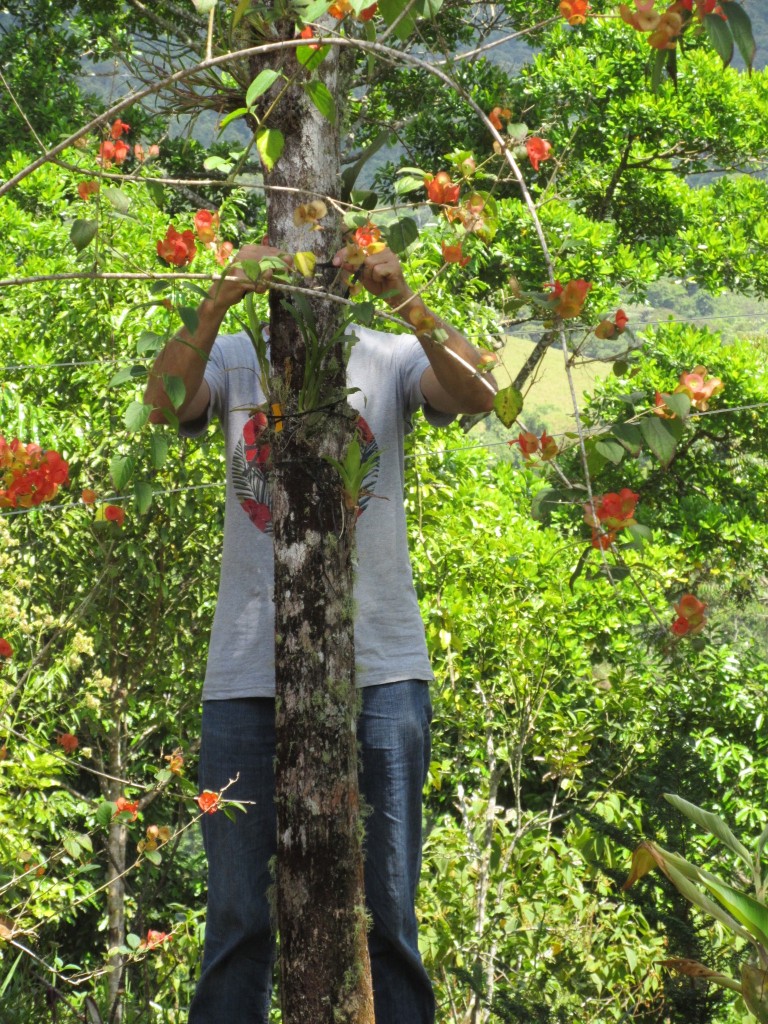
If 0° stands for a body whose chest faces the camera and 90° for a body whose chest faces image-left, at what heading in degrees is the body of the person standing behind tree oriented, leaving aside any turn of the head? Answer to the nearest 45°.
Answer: approximately 0°

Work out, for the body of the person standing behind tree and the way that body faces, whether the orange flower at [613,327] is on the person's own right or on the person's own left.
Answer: on the person's own left

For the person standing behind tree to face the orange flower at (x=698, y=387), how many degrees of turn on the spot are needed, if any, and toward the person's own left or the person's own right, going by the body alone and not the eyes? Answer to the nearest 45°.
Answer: approximately 45° to the person's own left
